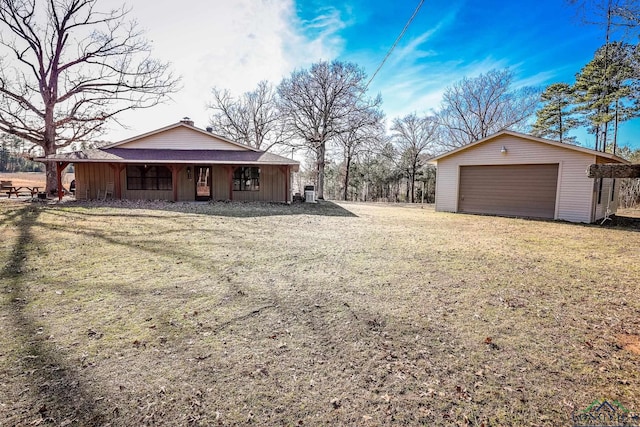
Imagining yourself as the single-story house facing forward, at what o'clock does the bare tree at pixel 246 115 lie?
The bare tree is roughly at 7 o'clock from the single-story house.

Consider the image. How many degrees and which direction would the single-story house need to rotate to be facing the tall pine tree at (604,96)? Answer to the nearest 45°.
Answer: approximately 90° to its left

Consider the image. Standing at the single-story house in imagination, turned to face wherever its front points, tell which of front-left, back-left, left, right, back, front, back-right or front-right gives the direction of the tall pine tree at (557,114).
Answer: left

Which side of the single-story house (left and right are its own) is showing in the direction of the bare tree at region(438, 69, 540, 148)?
left

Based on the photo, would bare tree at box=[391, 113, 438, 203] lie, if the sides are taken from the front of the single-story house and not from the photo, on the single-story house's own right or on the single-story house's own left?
on the single-story house's own left

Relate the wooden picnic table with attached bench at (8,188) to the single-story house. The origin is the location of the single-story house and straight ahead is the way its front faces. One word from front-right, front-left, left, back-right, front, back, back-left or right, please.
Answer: back-right

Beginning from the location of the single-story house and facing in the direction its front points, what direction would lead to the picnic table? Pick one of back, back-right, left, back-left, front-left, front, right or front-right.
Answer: back-right

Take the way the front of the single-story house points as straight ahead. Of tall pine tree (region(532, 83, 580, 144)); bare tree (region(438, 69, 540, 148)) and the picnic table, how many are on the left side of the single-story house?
2

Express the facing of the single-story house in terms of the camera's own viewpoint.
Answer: facing the viewer
